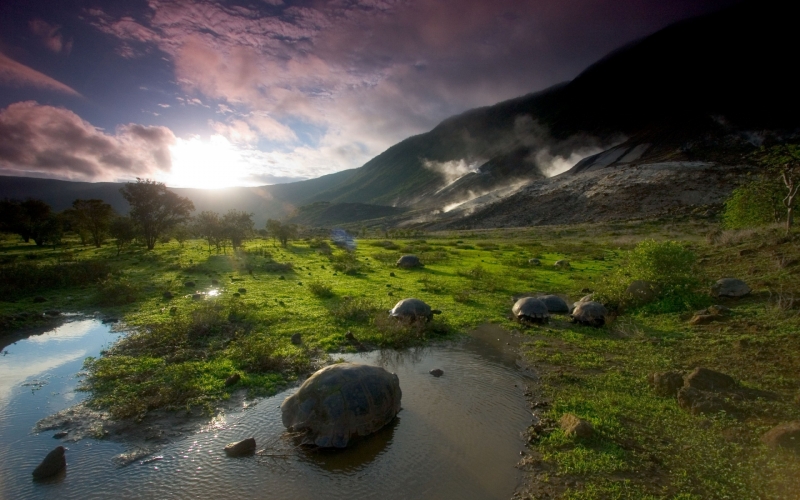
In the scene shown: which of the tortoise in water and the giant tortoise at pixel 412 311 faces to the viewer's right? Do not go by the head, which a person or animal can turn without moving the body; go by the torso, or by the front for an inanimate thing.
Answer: the giant tortoise

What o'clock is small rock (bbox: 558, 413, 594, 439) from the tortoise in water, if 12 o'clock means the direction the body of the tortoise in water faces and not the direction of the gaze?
The small rock is roughly at 8 o'clock from the tortoise in water.

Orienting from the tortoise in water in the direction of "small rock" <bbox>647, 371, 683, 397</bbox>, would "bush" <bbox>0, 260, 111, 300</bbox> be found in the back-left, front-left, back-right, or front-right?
back-left

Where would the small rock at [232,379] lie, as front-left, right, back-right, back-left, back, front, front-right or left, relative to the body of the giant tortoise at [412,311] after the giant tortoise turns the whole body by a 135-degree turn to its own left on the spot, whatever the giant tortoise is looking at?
left

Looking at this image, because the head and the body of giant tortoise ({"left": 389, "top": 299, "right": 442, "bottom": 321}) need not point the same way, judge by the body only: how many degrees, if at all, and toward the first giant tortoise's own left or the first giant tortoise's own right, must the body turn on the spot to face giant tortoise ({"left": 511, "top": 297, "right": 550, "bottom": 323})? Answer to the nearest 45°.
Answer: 0° — it already faces it

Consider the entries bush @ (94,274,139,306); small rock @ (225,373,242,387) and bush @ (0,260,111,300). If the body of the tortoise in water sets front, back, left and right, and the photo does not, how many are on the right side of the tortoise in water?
3

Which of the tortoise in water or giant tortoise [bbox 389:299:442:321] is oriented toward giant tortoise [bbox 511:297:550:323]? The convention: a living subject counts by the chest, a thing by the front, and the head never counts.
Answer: giant tortoise [bbox 389:299:442:321]

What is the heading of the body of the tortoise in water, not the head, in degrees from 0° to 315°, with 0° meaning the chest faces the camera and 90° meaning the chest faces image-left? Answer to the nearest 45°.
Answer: approximately 45°

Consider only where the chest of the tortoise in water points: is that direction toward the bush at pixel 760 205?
no

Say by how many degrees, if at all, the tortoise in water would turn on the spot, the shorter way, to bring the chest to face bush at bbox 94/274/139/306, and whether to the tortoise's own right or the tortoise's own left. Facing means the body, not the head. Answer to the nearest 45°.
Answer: approximately 90° to the tortoise's own right

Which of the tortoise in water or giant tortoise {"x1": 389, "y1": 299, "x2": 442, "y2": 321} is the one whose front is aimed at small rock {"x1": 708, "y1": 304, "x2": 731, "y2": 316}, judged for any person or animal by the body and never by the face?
the giant tortoise

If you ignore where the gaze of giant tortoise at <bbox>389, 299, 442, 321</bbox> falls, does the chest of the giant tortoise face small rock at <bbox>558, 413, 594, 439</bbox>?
no

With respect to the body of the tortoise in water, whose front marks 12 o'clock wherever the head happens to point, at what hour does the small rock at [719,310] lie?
The small rock is roughly at 7 o'clock from the tortoise in water.

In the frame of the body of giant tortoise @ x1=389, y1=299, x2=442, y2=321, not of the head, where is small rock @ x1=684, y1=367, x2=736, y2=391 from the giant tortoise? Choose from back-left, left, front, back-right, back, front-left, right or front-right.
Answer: front-right

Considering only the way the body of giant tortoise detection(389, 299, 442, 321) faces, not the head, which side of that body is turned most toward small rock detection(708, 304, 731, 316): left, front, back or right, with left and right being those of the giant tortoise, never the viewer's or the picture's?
front

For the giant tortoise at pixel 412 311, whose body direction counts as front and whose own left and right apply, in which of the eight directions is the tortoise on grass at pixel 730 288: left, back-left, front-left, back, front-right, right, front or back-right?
front

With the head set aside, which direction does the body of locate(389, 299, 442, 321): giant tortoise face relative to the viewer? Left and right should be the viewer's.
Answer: facing to the right of the viewer

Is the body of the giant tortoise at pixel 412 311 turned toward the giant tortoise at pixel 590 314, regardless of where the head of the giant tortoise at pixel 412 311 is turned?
yes

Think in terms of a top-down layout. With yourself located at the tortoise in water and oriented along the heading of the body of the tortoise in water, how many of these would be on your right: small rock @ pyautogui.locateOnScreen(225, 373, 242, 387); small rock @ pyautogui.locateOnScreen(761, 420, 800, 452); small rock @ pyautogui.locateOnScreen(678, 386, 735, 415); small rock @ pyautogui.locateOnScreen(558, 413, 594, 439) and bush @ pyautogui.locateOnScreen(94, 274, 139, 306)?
2

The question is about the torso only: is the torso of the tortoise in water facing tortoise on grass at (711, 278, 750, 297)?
no

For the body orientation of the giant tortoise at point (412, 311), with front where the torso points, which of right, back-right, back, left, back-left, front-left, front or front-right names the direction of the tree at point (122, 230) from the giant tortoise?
back-left
